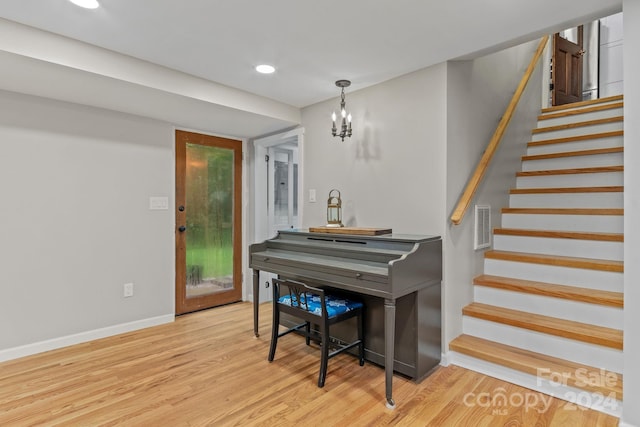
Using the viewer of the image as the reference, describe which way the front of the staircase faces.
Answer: facing the viewer and to the left of the viewer

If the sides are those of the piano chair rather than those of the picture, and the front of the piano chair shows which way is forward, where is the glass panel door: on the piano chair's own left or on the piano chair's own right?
on the piano chair's own left

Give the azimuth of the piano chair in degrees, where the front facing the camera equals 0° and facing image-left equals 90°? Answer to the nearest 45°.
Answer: approximately 225°

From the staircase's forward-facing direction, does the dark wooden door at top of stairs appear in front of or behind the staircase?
behind

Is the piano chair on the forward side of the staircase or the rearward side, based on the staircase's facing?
on the forward side

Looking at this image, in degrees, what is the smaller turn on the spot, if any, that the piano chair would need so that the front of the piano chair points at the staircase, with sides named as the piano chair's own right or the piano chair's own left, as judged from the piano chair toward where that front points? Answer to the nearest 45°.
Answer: approximately 45° to the piano chair's own right

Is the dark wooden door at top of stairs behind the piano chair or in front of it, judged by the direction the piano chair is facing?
in front

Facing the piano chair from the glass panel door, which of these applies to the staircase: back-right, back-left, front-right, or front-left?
front-left

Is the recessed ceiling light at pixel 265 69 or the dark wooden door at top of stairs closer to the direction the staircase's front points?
the recessed ceiling light

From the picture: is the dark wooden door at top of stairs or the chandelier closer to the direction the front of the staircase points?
the chandelier
